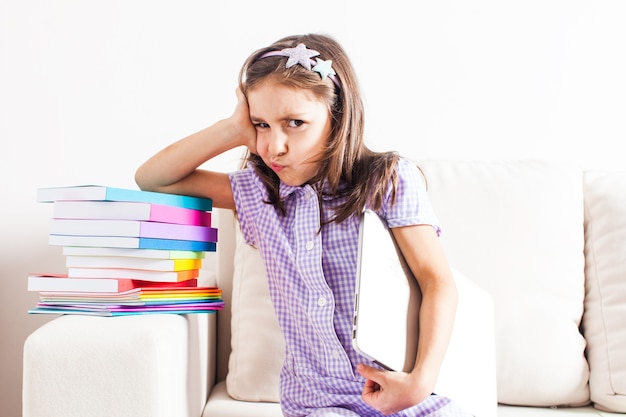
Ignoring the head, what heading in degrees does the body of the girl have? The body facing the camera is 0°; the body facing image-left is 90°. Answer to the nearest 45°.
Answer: approximately 0°

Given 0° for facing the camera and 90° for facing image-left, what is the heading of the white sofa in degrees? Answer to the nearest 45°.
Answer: approximately 0°
